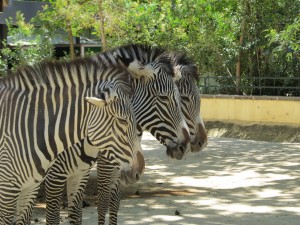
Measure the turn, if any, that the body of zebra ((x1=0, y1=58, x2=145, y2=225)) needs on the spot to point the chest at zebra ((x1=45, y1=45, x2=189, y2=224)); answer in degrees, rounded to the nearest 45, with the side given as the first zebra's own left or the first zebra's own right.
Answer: approximately 45° to the first zebra's own left

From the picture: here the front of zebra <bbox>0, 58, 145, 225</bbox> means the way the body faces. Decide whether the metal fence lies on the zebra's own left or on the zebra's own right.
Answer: on the zebra's own left

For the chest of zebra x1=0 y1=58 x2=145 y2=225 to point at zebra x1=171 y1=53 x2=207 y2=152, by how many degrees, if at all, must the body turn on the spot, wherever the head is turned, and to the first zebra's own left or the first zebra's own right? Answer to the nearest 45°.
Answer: approximately 45° to the first zebra's own left

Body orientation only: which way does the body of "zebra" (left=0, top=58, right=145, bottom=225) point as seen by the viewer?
to the viewer's right
